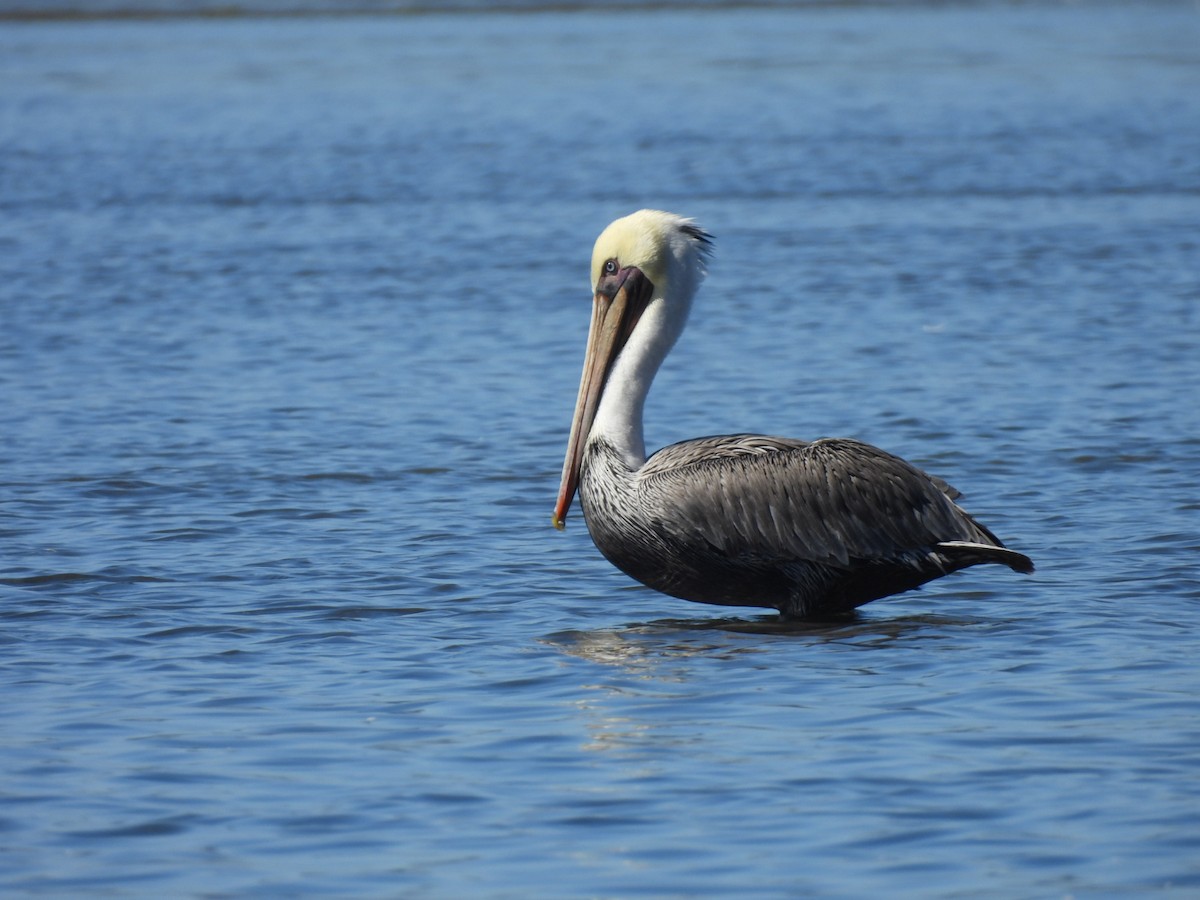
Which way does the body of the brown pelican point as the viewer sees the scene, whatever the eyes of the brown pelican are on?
to the viewer's left
